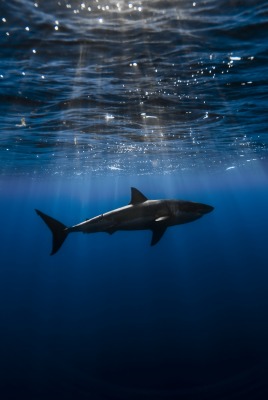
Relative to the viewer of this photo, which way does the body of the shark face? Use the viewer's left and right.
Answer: facing to the right of the viewer
